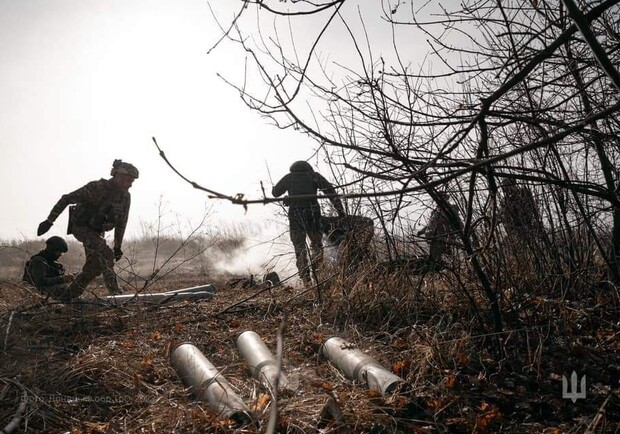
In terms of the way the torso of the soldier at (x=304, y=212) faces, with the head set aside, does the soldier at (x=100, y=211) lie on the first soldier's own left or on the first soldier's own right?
on the first soldier's own left

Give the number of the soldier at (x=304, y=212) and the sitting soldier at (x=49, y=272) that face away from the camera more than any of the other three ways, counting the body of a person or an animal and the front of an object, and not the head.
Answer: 1

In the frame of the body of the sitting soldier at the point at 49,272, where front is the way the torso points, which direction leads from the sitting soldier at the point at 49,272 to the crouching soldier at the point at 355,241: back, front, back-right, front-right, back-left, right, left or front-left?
front-right

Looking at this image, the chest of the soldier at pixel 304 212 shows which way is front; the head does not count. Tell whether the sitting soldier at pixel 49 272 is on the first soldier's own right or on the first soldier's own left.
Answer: on the first soldier's own left

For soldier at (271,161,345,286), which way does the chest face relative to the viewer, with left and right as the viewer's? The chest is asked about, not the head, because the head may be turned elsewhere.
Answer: facing away from the viewer

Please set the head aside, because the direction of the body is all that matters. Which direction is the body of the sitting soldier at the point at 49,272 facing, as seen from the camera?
to the viewer's right

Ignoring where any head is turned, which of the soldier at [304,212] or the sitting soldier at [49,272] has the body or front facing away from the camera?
the soldier
